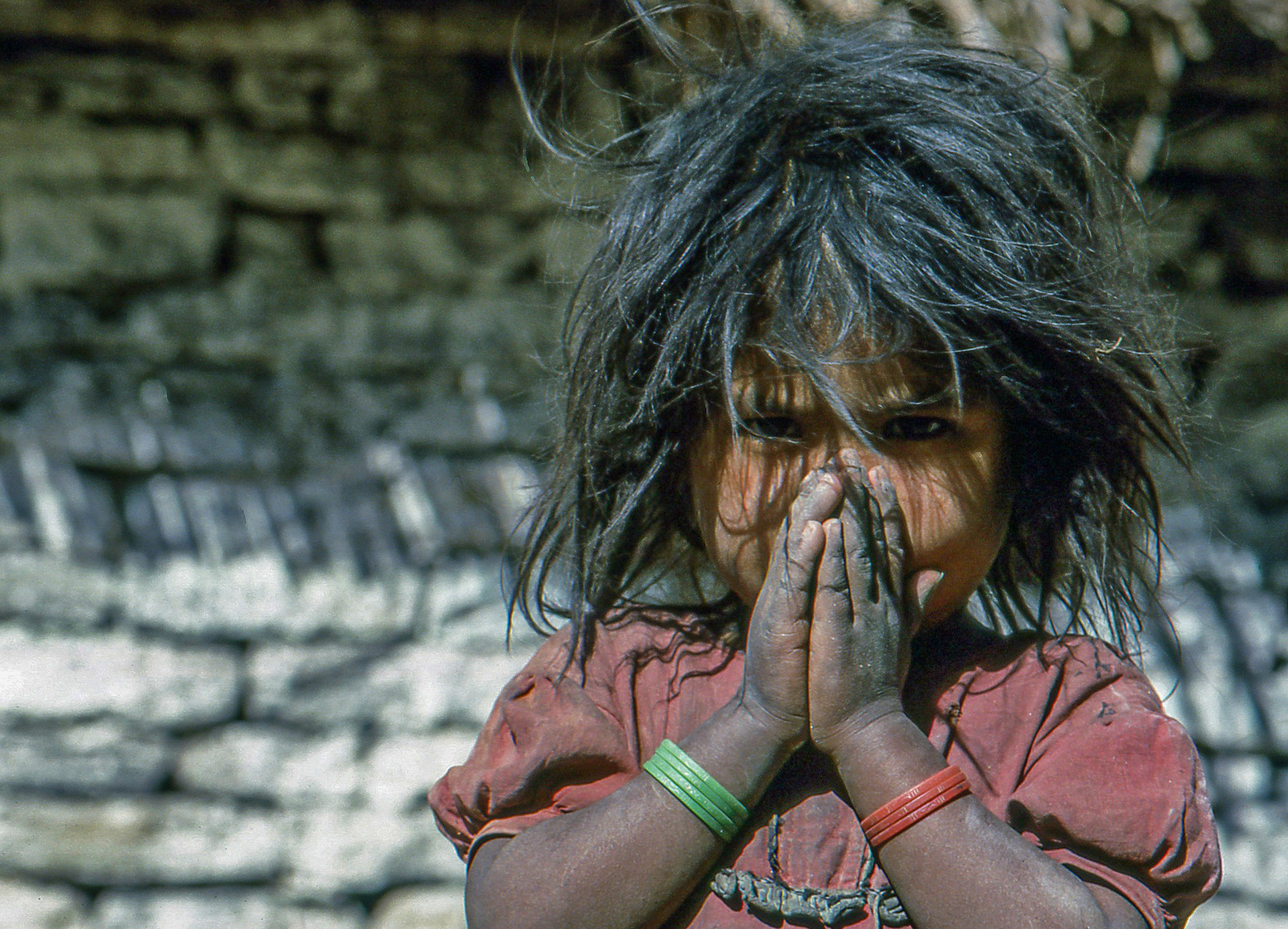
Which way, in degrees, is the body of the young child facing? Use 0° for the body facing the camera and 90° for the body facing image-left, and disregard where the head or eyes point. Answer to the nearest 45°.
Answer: approximately 0°
